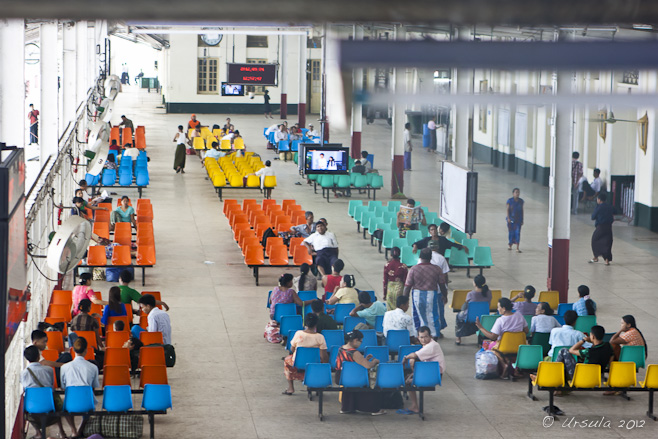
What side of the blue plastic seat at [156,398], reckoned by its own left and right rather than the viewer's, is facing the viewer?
back

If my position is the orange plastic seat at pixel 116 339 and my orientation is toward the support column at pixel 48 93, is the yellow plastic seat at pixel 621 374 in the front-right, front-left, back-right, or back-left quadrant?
back-right

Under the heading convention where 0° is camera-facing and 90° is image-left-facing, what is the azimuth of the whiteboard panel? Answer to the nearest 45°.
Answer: approximately 45°

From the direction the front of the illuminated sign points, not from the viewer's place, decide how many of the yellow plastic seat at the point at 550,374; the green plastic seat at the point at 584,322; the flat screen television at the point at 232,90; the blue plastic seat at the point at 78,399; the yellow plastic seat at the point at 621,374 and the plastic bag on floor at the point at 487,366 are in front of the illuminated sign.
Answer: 5

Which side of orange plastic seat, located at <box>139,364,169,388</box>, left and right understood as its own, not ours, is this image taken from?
back
